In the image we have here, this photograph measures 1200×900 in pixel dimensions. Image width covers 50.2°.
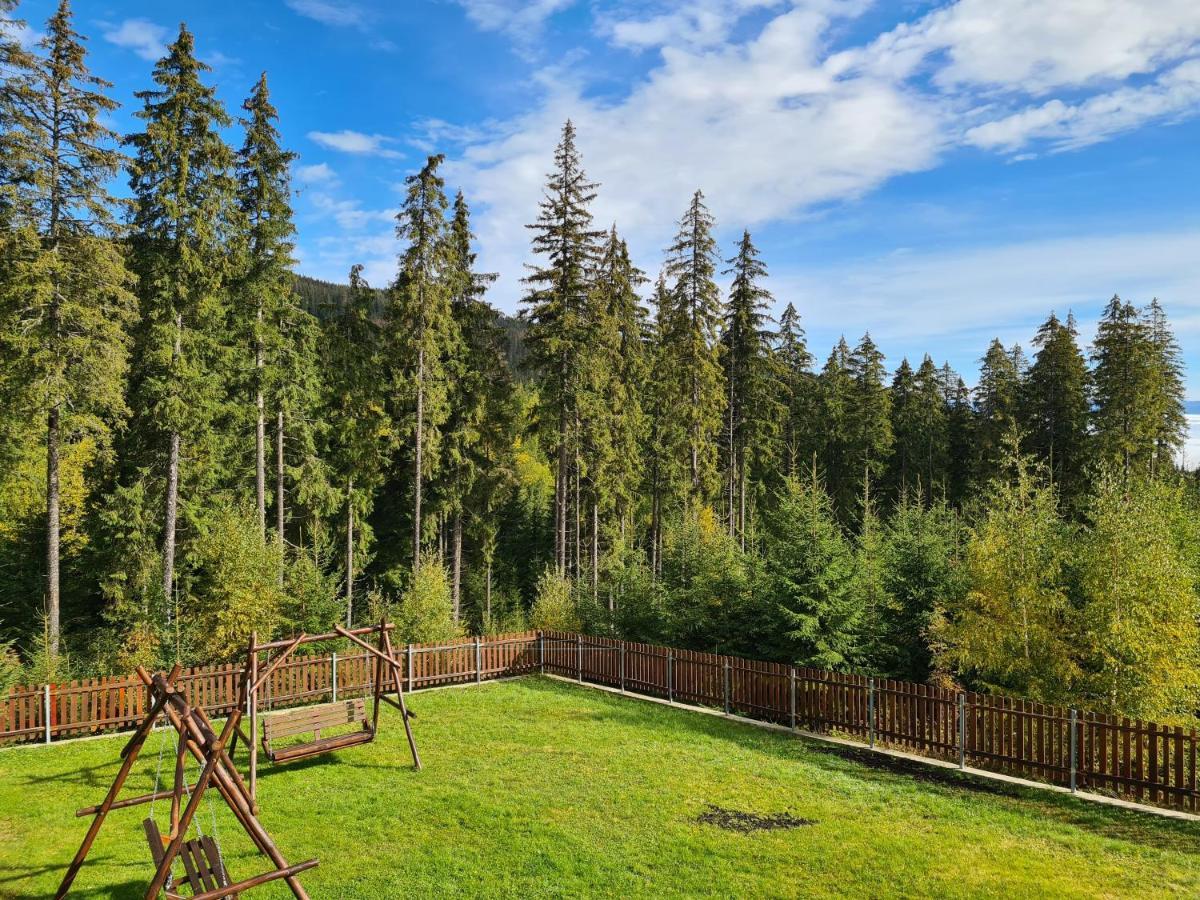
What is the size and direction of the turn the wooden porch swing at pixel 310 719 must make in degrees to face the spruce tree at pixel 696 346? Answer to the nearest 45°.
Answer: approximately 90° to its left

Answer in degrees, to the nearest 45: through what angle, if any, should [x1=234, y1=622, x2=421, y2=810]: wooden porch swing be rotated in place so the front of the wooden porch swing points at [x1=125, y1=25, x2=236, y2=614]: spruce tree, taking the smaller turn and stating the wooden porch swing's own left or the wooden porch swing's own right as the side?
approximately 135° to the wooden porch swing's own left

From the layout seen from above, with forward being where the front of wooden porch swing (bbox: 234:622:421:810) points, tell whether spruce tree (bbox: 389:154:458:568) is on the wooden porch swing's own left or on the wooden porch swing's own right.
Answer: on the wooden porch swing's own left

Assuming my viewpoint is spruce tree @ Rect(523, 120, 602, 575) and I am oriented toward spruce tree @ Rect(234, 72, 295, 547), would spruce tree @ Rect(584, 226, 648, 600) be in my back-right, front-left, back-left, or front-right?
back-right

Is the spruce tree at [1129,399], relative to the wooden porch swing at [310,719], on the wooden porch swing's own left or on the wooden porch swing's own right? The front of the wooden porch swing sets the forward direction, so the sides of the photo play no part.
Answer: on the wooden porch swing's own left

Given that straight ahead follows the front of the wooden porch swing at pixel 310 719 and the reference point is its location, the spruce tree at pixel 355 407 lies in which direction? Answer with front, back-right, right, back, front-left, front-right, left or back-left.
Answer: back-left

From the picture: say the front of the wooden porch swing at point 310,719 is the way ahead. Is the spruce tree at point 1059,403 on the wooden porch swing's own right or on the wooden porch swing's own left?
on the wooden porch swing's own left

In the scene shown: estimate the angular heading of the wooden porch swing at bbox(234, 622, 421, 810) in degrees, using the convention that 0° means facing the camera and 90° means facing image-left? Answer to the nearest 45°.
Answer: approximately 315°

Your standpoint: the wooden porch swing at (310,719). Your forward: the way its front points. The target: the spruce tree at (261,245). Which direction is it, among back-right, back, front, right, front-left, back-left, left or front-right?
back-left

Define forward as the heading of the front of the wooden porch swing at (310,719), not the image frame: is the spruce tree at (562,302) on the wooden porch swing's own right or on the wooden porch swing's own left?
on the wooden porch swing's own left

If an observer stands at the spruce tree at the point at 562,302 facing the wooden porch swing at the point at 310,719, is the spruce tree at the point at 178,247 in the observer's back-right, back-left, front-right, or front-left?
front-right
